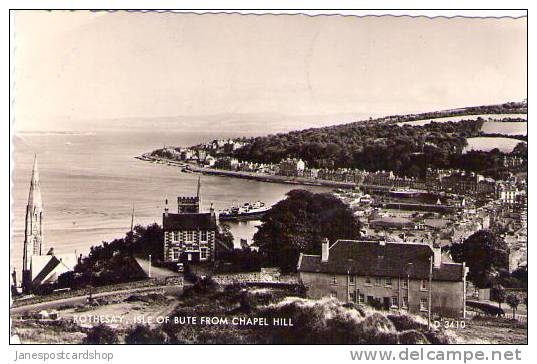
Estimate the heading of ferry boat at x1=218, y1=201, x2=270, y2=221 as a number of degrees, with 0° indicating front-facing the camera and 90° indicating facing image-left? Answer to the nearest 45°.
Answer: approximately 270°
